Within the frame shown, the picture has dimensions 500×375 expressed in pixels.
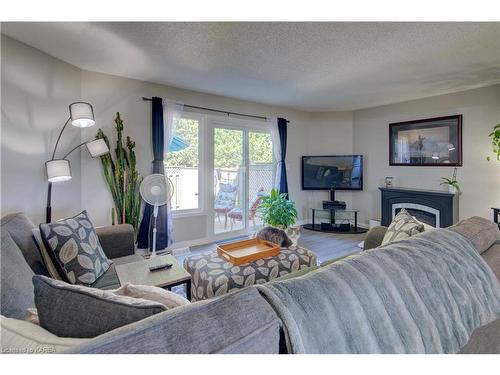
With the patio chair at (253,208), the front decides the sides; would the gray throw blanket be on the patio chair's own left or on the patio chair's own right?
on the patio chair's own left

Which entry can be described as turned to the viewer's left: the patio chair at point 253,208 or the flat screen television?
the patio chair

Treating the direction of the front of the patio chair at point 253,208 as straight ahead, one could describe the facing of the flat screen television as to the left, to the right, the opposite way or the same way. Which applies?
to the left

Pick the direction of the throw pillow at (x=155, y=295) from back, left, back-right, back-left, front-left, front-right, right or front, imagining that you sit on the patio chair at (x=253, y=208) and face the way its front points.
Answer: left

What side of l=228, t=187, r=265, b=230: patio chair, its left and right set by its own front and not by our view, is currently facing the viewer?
left

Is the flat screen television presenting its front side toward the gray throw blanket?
yes

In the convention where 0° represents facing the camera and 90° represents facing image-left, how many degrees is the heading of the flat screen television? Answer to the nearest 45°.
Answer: approximately 0°

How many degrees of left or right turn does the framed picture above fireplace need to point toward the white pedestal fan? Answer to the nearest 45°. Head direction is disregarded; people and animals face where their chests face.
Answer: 0° — it already faces it

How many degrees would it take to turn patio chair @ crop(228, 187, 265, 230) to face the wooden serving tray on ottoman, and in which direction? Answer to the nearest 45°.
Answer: approximately 90° to its left

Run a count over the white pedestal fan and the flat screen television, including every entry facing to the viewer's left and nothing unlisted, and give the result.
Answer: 0

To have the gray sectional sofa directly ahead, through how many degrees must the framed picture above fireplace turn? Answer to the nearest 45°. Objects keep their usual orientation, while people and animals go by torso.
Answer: approximately 45° to its left
